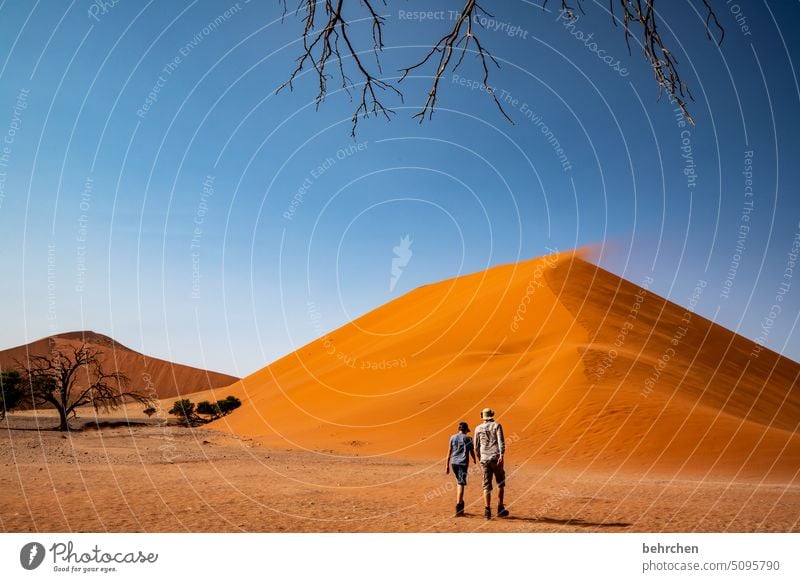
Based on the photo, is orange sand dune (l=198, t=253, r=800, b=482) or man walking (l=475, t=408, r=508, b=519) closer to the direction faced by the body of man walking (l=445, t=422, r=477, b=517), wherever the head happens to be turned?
the orange sand dune

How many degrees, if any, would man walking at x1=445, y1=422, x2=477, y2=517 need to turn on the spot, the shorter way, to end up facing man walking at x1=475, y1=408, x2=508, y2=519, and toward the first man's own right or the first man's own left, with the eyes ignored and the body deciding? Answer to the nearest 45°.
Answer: approximately 135° to the first man's own right

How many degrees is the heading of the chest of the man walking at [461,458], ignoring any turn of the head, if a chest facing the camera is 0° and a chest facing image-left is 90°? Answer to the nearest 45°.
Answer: approximately 180°

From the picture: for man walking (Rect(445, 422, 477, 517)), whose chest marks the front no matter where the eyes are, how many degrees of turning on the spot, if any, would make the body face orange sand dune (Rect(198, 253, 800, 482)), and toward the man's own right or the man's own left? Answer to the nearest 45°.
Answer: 0° — they already face it
